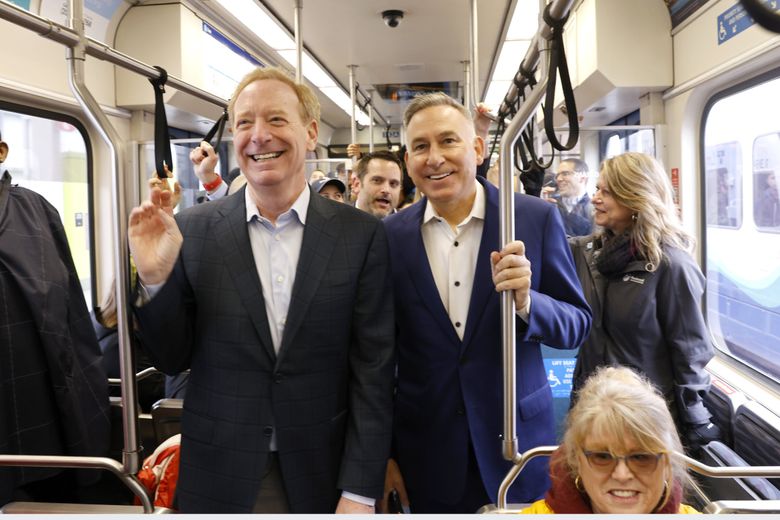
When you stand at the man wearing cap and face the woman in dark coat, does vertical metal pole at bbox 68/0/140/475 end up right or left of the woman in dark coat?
right

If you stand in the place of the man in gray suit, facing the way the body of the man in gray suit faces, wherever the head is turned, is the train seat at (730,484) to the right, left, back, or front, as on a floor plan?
left

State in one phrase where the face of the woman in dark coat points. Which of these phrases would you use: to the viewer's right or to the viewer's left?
to the viewer's left

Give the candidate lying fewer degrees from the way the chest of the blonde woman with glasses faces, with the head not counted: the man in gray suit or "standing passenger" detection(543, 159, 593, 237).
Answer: the man in gray suit
